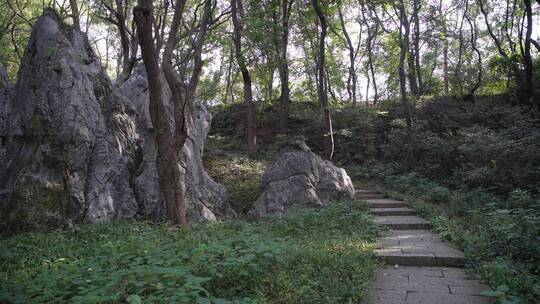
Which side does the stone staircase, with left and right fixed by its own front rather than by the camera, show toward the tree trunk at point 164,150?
right

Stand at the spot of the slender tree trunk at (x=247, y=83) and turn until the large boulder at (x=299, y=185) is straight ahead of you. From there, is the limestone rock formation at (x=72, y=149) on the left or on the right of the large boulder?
right

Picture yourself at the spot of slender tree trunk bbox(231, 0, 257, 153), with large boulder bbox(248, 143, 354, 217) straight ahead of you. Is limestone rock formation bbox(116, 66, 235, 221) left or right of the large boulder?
right

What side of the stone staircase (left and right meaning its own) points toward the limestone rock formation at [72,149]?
right

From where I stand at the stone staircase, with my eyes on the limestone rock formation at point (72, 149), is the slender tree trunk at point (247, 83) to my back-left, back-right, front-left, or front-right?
front-right

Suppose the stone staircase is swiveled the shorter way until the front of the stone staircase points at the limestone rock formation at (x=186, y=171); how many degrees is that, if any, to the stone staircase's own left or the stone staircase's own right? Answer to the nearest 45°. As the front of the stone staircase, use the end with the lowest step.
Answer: approximately 135° to the stone staircase's own right

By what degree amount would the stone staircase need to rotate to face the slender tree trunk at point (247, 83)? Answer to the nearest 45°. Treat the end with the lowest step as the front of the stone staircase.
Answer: approximately 135° to its right

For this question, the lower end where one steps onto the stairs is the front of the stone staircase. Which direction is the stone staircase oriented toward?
toward the camera

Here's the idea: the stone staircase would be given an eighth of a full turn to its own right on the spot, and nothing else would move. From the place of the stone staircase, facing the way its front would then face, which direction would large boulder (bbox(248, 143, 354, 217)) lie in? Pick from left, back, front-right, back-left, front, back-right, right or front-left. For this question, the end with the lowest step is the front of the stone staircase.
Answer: right
